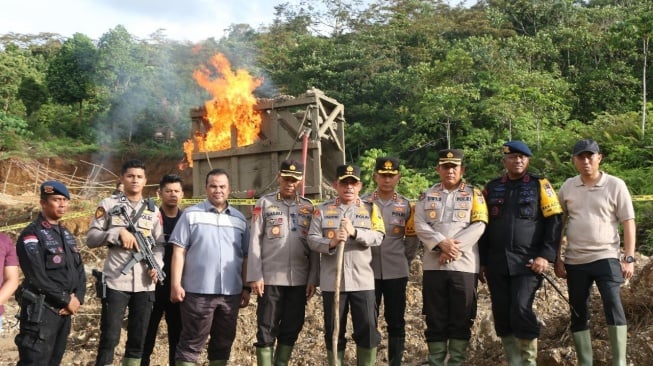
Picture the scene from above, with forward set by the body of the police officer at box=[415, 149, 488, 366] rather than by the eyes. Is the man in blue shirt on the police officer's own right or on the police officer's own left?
on the police officer's own right

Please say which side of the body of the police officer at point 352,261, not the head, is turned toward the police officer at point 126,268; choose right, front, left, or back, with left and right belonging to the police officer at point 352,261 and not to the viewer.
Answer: right

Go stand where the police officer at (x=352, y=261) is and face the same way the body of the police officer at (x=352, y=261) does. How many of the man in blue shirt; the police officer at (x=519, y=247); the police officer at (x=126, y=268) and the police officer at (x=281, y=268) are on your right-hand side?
3

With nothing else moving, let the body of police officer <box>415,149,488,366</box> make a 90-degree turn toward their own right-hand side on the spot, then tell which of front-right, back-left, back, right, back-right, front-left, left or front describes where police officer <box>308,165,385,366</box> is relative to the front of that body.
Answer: front

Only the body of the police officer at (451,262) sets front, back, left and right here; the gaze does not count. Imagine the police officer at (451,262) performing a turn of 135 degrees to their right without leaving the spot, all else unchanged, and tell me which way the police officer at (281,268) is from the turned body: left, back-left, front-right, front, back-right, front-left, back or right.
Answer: front-left

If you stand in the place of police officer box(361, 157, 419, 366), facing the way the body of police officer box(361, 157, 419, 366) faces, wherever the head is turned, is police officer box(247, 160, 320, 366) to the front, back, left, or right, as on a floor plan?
right

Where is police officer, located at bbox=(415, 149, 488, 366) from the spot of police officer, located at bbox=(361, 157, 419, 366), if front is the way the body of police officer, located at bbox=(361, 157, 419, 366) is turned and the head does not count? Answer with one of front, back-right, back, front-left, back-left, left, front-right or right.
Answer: front-left
